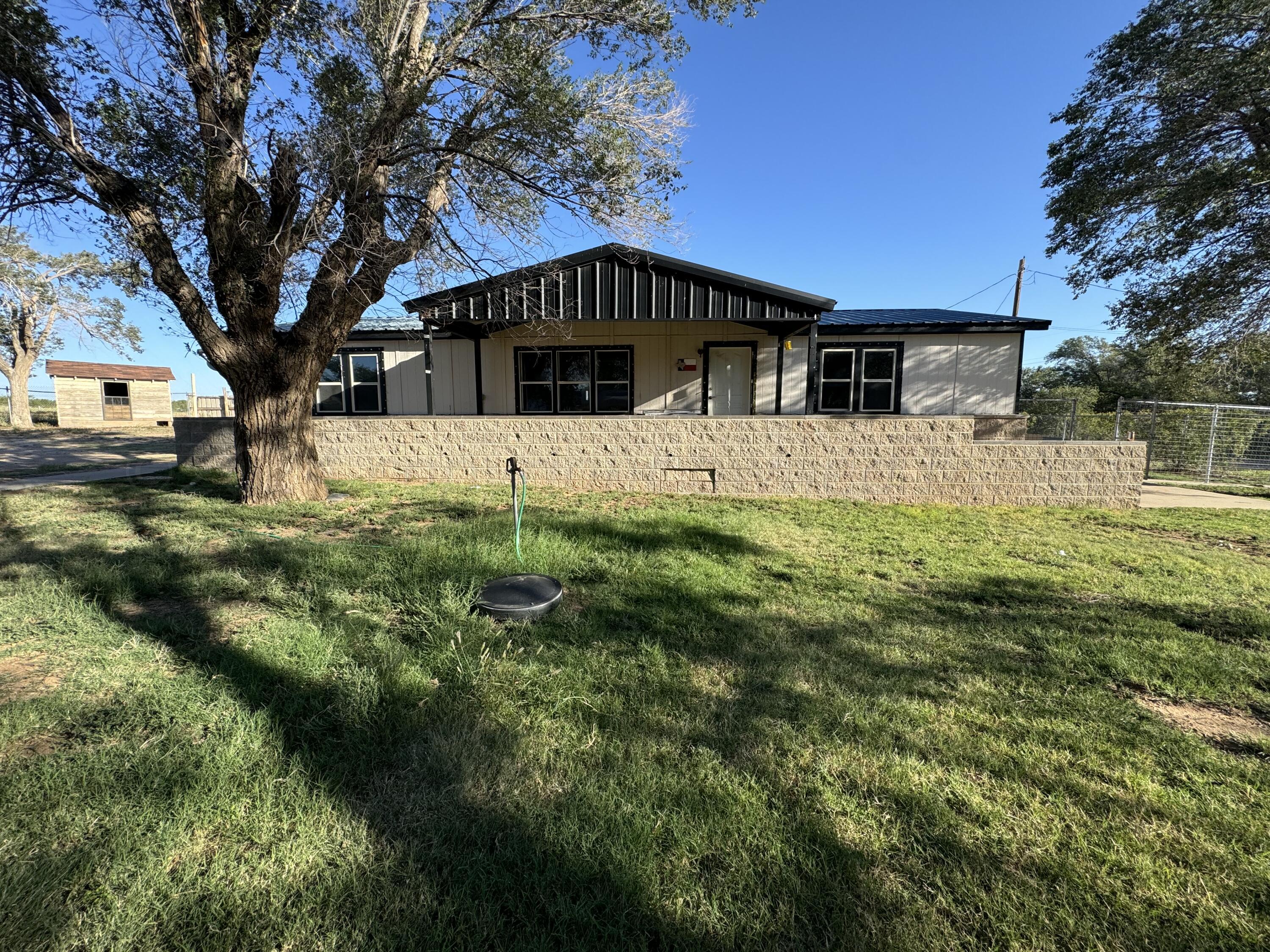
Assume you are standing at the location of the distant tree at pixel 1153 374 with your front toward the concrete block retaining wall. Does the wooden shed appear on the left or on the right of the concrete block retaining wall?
right

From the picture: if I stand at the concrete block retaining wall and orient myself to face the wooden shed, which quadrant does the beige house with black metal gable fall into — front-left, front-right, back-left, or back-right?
front-right

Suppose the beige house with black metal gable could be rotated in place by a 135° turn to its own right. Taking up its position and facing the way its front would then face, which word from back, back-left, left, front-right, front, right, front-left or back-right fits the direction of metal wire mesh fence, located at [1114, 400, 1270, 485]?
back-right

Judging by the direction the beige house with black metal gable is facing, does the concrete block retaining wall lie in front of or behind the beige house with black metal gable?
in front

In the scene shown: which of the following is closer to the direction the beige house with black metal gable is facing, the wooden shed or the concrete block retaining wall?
the concrete block retaining wall

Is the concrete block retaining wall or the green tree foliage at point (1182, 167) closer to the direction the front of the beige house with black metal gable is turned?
the concrete block retaining wall

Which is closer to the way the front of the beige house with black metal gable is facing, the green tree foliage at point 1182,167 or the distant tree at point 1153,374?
the green tree foliage

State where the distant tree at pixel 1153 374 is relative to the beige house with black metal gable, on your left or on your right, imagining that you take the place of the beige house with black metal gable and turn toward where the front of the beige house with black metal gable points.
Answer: on your left

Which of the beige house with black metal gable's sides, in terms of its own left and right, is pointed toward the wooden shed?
right

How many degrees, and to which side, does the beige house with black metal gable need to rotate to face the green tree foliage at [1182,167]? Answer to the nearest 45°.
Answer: approximately 90° to its left

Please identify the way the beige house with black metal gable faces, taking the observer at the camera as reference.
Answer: facing the viewer
